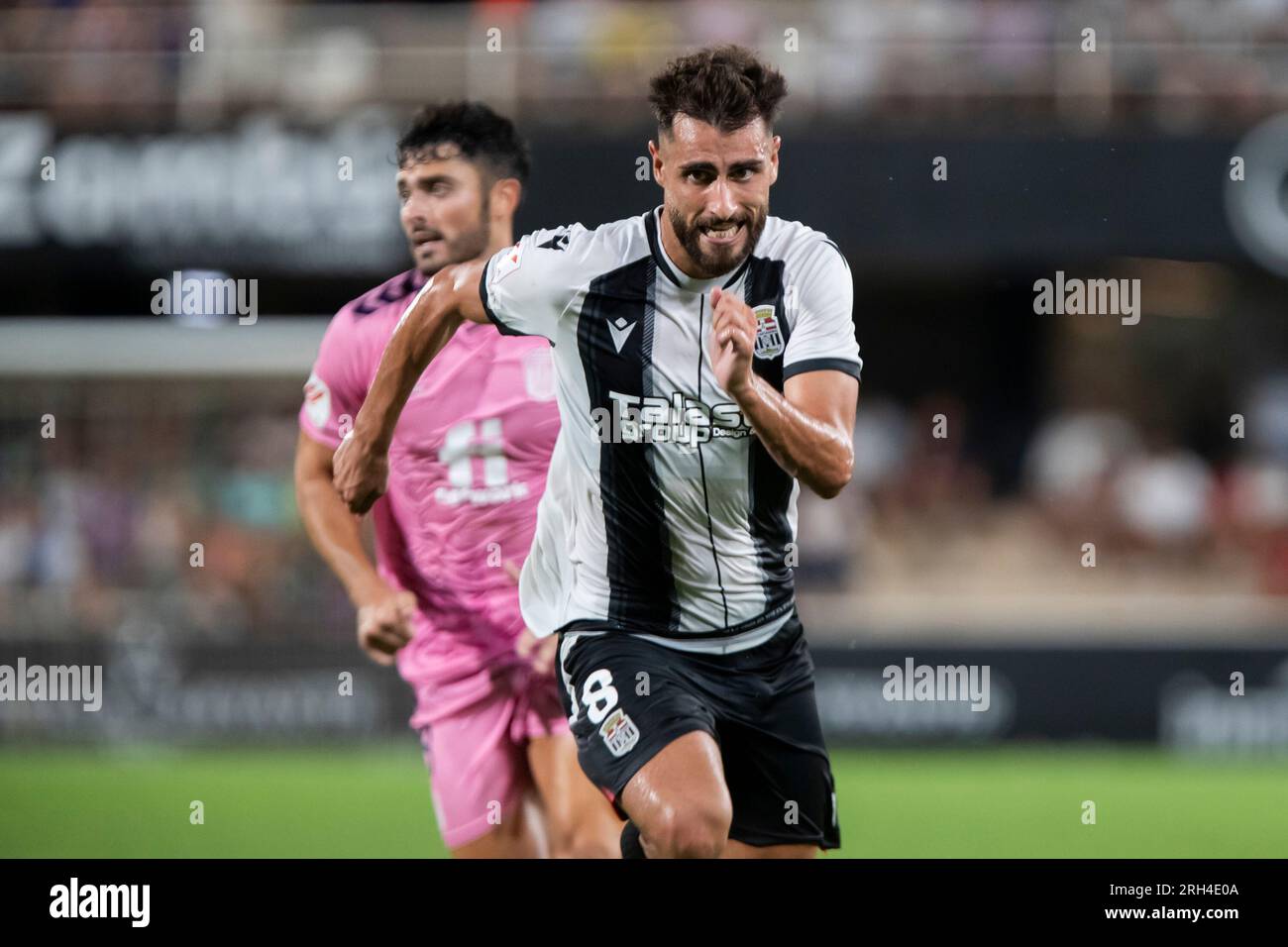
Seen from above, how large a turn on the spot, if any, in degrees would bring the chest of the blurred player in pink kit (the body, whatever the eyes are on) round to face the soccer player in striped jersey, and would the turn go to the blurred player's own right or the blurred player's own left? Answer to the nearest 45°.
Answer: approximately 45° to the blurred player's own left

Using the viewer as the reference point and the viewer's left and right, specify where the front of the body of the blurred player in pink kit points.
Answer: facing the viewer
